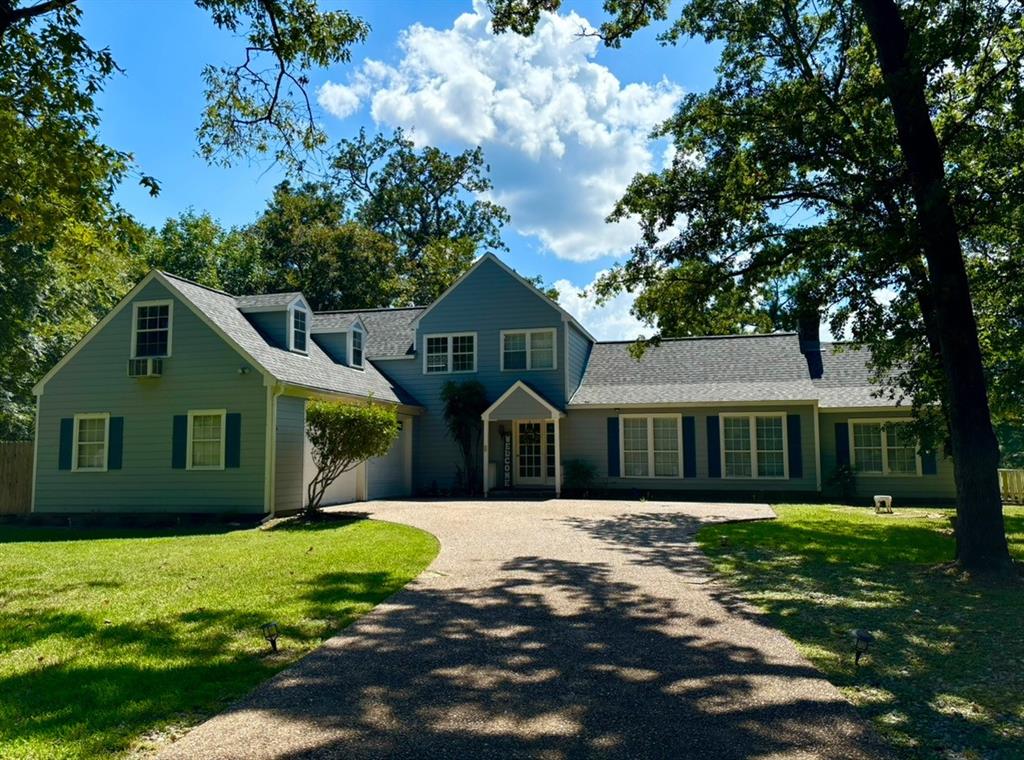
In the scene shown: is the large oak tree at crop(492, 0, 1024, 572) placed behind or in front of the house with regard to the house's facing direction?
in front

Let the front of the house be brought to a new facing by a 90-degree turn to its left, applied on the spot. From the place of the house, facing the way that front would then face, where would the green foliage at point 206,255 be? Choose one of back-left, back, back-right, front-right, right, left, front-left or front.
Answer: back-left

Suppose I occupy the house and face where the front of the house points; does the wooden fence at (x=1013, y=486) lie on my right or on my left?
on my left

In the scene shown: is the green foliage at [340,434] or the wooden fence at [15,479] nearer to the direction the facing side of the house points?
the green foliage

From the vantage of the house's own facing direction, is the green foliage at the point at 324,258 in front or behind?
behind

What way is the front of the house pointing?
toward the camera

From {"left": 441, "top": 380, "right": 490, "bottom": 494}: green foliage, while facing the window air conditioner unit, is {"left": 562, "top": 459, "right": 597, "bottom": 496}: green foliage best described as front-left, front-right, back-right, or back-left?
back-left

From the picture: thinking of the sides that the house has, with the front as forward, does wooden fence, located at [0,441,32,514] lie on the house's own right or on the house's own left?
on the house's own right

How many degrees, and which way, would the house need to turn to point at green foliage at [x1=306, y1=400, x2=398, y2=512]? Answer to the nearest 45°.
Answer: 0° — it already faces it

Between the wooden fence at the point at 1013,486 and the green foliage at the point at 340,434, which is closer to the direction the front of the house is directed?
the green foliage
